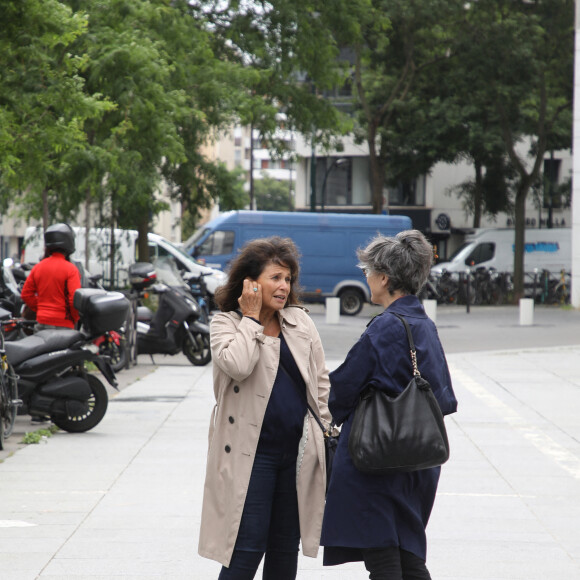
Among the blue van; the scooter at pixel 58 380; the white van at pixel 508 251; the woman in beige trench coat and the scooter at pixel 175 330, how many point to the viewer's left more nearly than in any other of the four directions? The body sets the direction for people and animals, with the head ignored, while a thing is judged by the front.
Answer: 3

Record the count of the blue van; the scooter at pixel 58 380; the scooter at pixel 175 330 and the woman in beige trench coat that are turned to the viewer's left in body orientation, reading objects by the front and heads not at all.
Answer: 2

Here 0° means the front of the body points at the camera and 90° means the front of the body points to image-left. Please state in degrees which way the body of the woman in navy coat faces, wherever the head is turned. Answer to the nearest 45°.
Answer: approximately 135°

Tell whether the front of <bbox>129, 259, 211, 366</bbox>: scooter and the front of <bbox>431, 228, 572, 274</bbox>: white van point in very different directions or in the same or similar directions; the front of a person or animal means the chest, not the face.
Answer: very different directions

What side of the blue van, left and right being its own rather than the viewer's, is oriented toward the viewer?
left

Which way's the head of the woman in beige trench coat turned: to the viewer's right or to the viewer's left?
to the viewer's right

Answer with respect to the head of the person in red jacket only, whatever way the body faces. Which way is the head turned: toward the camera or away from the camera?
away from the camera

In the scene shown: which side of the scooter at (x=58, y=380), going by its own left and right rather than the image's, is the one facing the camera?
left

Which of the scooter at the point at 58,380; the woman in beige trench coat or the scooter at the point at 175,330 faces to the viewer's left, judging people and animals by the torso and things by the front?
the scooter at the point at 58,380

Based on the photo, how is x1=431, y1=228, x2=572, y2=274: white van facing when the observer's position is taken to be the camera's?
facing to the left of the viewer

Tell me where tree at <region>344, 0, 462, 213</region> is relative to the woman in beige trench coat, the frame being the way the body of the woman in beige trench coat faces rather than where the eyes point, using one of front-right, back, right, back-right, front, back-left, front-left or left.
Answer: back-left
